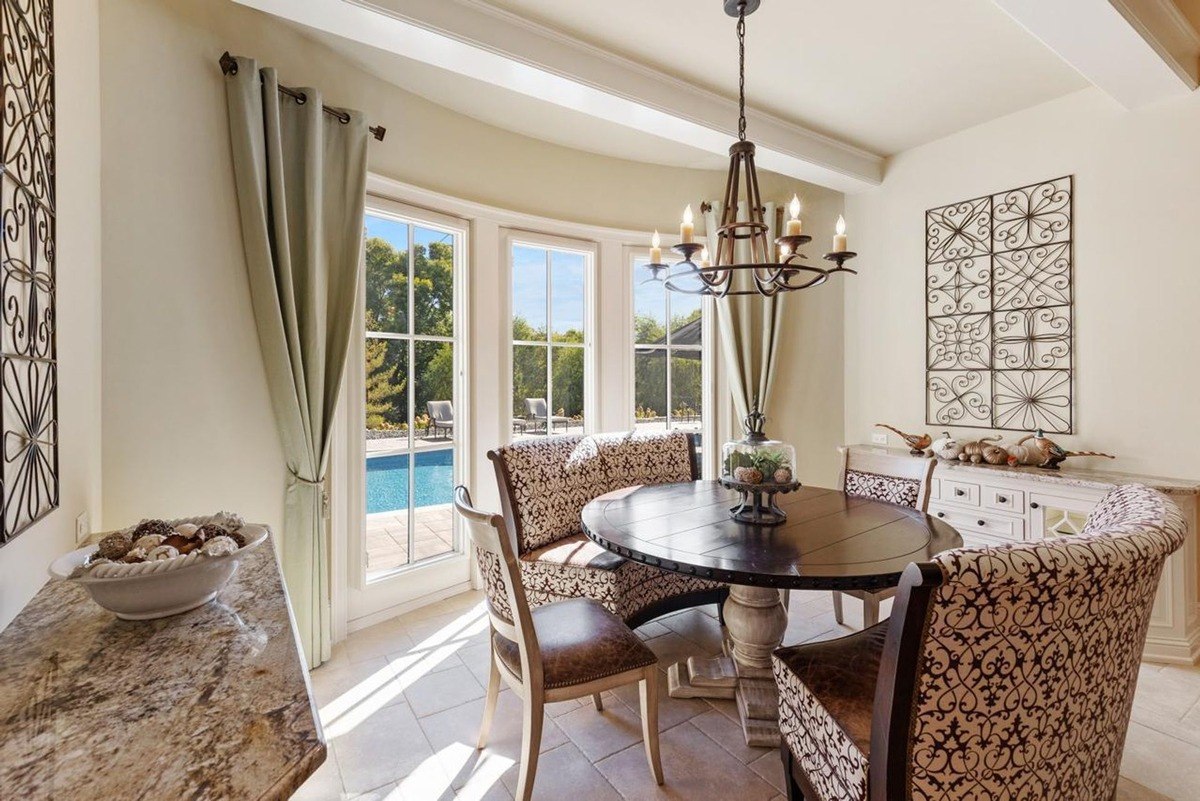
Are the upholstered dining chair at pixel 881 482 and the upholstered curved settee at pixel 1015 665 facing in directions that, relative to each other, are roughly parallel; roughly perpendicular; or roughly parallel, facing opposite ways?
roughly perpendicular

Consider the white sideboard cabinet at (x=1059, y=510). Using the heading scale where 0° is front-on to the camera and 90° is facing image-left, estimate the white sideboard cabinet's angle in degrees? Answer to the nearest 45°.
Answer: approximately 45°

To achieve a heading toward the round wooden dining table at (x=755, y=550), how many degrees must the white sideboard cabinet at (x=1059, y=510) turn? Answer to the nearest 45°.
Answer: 0° — it already faces it

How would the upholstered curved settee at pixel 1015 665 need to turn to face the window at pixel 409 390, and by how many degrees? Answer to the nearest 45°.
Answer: approximately 45° to its left

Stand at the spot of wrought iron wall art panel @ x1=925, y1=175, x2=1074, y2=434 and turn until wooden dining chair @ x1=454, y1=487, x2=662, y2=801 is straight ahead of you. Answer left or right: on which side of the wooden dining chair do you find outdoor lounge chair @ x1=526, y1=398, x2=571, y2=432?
right

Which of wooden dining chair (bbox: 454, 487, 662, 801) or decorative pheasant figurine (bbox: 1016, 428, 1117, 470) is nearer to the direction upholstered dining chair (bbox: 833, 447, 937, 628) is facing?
the wooden dining chair
